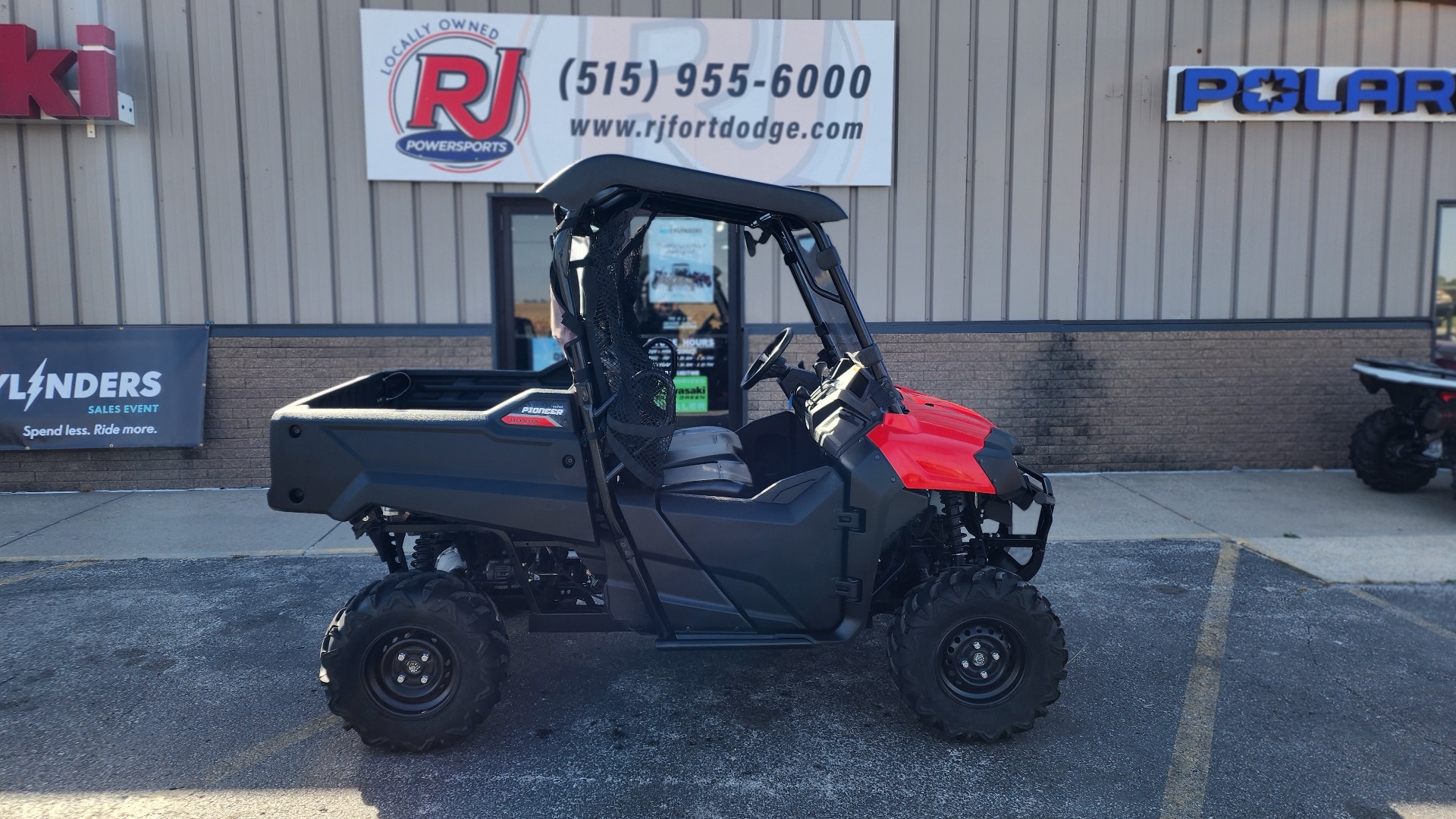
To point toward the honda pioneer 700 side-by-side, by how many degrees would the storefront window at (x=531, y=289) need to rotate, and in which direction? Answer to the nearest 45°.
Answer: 0° — it already faces it

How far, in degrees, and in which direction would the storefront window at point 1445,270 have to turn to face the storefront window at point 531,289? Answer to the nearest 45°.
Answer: approximately 45° to its right

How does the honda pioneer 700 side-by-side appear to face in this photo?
to the viewer's right

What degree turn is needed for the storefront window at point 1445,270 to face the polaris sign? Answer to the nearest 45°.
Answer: approximately 45° to its right

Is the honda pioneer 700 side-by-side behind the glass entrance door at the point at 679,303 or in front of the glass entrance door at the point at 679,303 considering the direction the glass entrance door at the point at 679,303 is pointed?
in front
